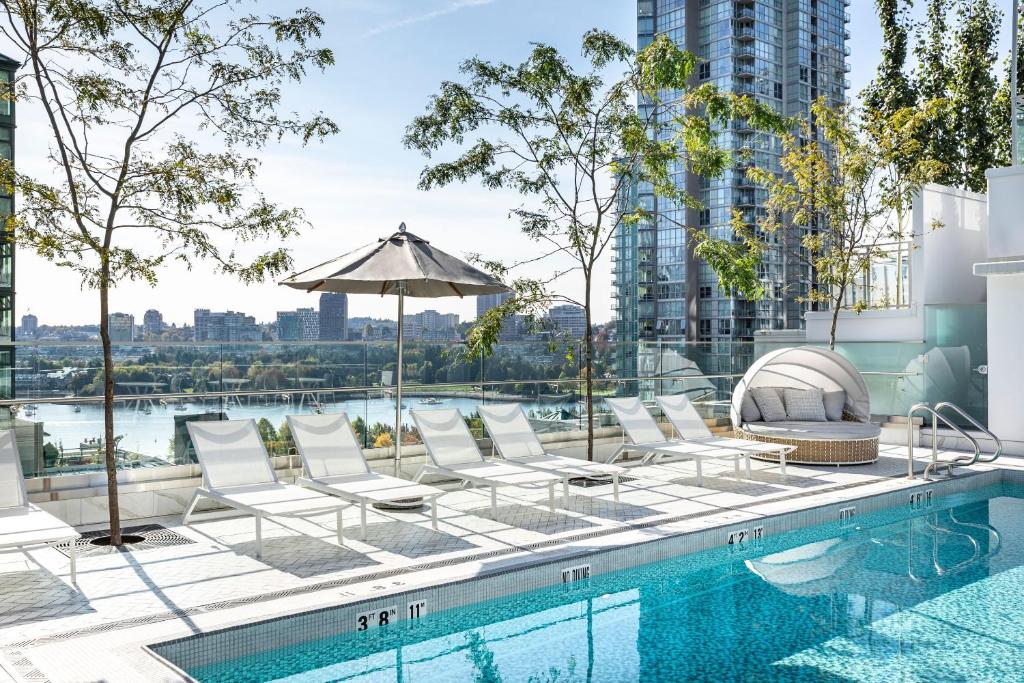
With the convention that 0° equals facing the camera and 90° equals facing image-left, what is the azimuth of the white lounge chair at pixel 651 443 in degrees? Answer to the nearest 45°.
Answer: approximately 315°

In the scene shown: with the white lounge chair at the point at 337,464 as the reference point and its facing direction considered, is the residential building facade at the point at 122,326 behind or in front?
behind

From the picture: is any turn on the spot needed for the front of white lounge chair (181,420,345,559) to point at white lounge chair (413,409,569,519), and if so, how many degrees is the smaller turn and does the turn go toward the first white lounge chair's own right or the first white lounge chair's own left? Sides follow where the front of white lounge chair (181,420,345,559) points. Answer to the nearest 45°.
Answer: approximately 45° to the first white lounge chair's own left

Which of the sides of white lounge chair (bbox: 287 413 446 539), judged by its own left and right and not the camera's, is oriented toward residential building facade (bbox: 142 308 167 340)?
back

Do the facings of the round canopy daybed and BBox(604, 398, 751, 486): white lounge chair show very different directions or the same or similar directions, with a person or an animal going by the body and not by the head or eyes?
same or similar directions

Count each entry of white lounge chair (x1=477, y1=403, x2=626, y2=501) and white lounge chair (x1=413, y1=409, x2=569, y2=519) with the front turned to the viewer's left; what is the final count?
0

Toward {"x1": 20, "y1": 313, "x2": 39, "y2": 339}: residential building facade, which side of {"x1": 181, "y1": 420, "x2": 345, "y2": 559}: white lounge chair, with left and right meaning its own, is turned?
back

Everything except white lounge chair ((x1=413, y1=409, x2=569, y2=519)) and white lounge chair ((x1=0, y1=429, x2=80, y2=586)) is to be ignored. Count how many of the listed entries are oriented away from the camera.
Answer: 0

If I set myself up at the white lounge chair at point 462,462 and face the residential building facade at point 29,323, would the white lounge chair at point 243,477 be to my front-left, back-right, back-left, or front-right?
front-left

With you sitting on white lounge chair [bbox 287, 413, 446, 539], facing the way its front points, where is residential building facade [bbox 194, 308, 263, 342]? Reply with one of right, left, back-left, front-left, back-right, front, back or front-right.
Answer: back

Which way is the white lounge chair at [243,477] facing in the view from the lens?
facing the viewer and to the right of the viewer

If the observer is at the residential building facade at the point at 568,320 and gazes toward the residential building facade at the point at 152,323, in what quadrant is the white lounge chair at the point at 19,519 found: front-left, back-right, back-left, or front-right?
front-left

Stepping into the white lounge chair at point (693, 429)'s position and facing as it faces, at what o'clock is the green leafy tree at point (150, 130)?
The green leafy tree is roughly at 3 o'clock from the white lounge chair.

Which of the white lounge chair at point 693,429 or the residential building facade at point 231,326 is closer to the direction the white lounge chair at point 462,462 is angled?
the white lounge chair

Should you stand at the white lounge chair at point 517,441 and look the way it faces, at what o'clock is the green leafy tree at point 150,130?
The green leafy tree is roughly at 3 o'clock from the white lounge chair.

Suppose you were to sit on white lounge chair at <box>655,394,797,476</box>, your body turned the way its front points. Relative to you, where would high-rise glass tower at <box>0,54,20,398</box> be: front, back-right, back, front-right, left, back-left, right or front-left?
back-right

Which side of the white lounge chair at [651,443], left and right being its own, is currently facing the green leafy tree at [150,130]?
right

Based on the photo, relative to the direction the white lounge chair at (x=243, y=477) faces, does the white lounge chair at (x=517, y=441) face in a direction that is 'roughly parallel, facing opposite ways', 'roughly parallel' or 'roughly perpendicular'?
roughly parallel
